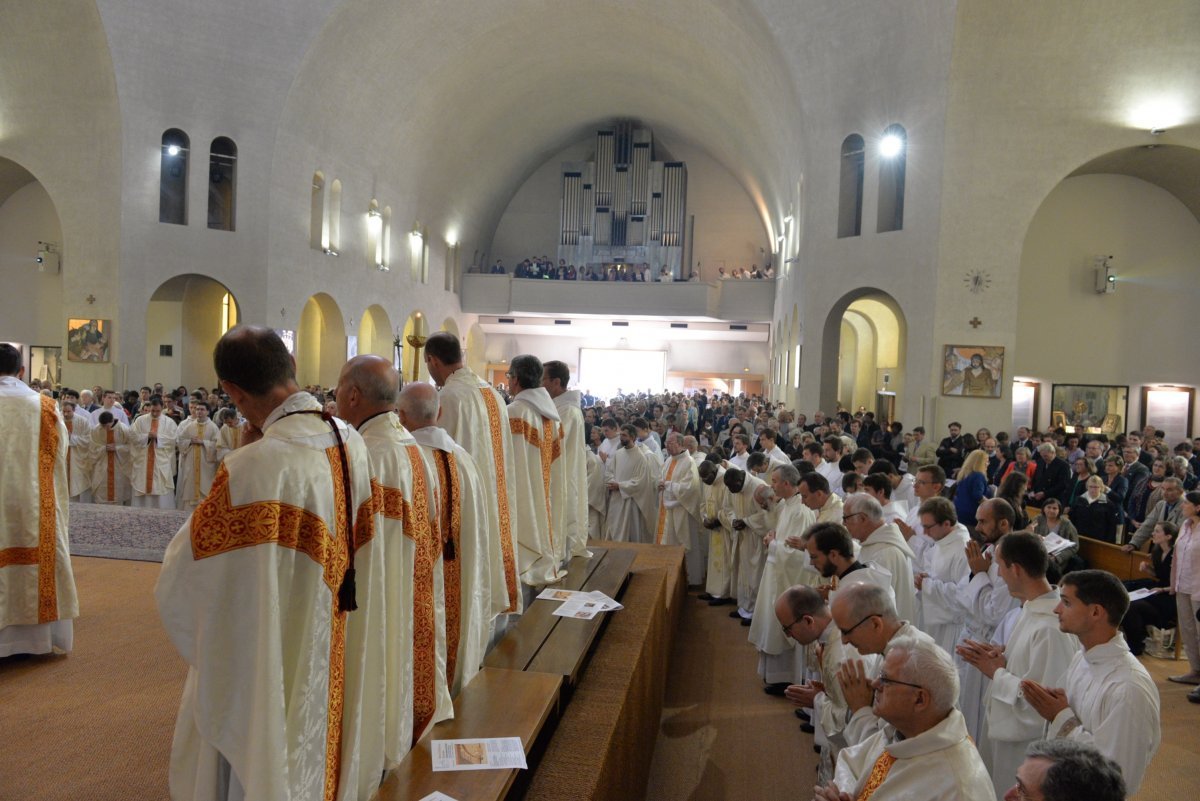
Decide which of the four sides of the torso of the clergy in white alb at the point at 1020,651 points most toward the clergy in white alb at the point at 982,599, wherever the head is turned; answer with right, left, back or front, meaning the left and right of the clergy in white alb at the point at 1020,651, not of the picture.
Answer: right

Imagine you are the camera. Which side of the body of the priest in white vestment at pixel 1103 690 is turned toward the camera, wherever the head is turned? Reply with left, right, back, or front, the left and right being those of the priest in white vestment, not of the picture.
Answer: left

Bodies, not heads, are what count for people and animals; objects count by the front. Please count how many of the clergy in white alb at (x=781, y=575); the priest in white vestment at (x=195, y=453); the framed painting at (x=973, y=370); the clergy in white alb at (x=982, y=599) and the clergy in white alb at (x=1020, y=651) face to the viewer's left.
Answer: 3

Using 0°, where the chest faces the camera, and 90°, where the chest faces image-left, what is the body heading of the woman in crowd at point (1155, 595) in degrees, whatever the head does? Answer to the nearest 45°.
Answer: approximately 90°

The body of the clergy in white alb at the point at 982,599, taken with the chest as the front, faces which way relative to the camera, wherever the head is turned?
to the viewer's left

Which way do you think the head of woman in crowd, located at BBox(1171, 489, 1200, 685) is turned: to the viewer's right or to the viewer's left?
to the viewer's left

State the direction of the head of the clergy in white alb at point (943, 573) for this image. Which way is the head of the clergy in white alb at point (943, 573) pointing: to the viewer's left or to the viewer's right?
to the viewer's left

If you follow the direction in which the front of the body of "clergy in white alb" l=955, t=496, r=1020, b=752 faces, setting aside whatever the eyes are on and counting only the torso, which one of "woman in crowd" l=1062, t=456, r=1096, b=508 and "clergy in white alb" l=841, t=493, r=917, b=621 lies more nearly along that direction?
the clergy in white alb

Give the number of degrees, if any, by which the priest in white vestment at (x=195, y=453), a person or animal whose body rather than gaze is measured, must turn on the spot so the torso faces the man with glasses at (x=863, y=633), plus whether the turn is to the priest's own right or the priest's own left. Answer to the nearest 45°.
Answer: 0° — they already face them

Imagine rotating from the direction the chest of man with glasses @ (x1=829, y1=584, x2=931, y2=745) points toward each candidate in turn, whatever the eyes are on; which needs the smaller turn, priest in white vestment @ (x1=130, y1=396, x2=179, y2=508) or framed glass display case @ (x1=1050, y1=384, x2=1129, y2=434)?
the priest in white vestment

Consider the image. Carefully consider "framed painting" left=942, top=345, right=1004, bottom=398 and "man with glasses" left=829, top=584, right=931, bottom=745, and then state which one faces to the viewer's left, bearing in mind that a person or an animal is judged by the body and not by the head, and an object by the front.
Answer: the man with glasses

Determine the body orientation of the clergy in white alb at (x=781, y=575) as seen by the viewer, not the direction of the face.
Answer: to the viewer's left
